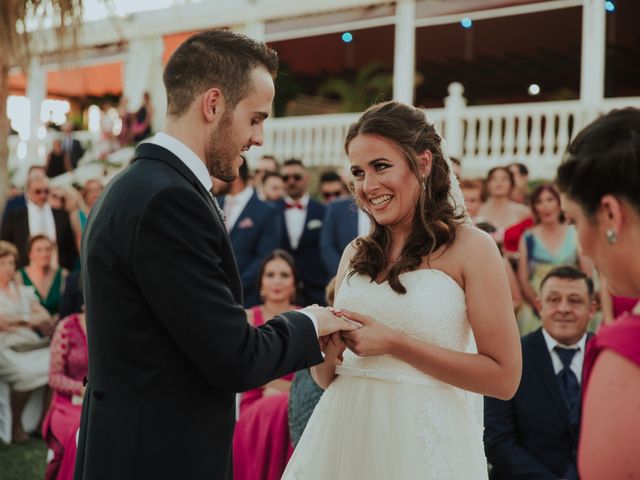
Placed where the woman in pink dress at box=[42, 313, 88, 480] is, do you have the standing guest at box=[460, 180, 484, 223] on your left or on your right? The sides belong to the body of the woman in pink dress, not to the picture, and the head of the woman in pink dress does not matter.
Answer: on your left

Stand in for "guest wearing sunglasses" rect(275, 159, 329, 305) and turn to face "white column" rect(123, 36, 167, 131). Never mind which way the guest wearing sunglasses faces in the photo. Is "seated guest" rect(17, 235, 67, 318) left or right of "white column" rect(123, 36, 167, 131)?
left

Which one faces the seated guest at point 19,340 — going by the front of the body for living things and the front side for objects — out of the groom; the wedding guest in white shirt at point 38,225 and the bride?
the wedding guest in white shirt

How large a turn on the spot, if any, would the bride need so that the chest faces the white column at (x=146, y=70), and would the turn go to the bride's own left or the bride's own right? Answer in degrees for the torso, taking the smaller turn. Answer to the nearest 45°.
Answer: approximately 135° to the bride's own right

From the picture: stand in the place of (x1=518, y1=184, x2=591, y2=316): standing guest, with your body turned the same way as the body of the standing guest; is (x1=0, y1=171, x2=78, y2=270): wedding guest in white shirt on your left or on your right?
on your right

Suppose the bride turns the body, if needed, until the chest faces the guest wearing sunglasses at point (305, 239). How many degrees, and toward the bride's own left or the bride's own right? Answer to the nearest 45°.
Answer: approximately 135° to the bride's own right

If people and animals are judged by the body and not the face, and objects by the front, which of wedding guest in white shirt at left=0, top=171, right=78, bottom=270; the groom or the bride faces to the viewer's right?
the groom

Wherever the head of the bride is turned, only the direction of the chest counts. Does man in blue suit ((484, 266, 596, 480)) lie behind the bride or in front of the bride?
behind

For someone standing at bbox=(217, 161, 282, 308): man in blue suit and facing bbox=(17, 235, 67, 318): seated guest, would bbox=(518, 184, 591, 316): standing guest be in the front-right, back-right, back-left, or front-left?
back-right
